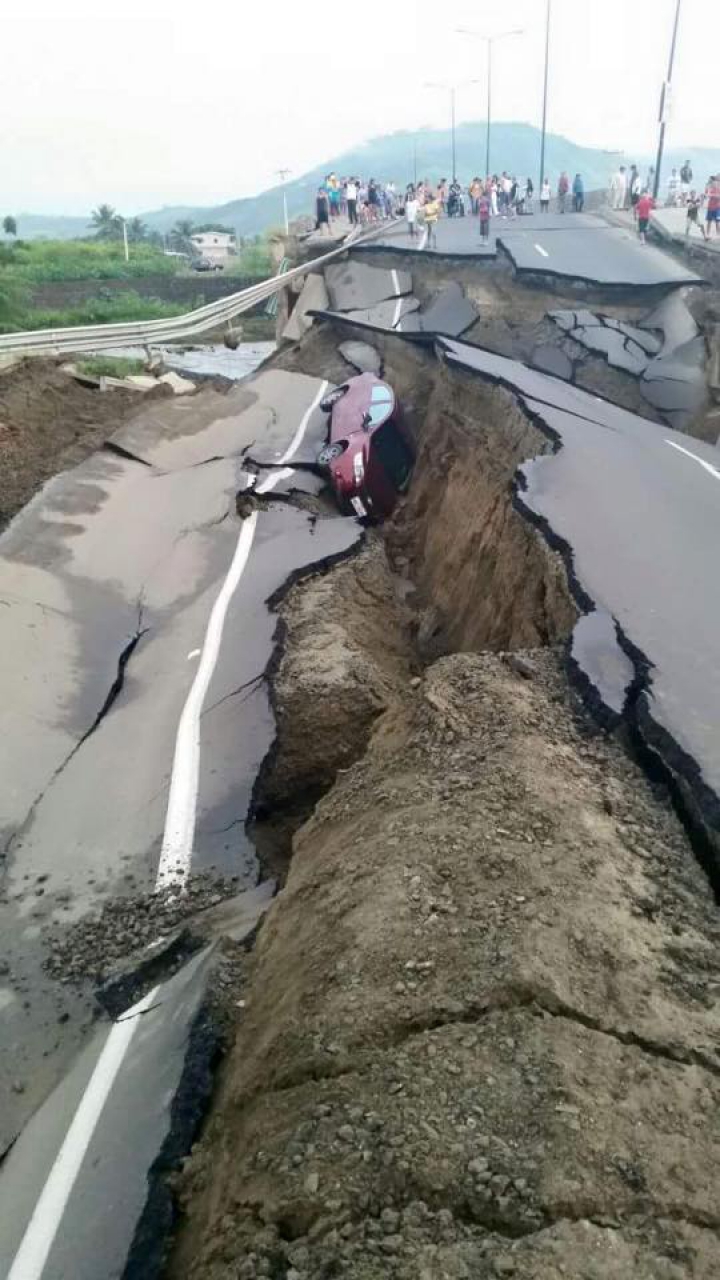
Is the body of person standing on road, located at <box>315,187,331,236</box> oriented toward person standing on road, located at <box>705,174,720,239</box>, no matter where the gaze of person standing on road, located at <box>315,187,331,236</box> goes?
no

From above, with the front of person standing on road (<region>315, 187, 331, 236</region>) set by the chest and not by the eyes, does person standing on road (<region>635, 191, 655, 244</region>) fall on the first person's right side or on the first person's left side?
on the first person's left side

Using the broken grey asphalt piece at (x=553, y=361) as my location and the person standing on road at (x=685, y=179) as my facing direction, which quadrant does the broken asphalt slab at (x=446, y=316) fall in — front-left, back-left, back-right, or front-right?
front-left

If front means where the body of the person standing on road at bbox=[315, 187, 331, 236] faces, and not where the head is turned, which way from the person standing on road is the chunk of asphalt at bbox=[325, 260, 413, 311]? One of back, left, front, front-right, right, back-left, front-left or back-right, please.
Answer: front

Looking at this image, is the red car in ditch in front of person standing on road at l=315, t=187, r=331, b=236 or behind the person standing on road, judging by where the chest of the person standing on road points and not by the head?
in front

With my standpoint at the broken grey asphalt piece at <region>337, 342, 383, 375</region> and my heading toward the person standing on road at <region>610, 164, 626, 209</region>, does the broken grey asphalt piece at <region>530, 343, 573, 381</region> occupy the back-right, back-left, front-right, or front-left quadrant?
front-right

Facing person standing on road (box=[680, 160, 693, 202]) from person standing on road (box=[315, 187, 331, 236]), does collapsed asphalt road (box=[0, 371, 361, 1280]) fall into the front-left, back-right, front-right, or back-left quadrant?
back-right

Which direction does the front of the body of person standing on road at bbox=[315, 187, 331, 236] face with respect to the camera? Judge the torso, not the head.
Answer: toward the camera

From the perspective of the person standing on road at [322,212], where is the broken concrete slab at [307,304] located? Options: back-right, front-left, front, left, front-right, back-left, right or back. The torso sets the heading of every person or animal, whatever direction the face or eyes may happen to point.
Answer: front

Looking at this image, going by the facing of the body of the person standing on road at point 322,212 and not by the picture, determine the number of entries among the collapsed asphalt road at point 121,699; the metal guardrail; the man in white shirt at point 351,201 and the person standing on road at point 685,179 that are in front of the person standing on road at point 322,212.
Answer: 2

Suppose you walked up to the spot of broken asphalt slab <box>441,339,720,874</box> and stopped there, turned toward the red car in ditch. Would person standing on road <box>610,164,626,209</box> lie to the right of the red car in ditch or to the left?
right

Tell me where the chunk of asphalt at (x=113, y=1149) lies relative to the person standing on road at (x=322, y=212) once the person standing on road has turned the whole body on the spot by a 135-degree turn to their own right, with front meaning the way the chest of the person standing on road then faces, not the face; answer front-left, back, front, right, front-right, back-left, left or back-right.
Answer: back-left

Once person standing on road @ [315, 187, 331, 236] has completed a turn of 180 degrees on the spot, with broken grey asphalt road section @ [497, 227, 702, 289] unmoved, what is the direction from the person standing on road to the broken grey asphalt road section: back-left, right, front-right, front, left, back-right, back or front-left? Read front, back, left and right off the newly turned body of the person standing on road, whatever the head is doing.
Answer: back-right

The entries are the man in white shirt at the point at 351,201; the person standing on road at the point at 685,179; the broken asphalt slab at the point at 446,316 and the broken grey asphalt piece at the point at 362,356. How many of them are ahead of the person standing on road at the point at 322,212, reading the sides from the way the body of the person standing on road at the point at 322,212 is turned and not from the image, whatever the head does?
2

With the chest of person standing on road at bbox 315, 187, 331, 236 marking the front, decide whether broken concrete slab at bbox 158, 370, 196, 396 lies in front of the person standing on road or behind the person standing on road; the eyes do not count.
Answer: in front

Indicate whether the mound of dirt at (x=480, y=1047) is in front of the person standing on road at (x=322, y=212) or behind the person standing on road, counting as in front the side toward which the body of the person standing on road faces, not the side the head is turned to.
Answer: in front

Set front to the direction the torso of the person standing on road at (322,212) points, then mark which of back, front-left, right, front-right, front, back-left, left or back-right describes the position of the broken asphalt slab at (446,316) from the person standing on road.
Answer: front

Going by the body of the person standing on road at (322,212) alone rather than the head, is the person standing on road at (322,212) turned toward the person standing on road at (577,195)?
no

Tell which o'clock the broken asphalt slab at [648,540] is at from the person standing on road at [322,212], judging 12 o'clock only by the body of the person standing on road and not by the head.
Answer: The broken asphalt slab is roughly at 12 o'clock from the person standing on road.
